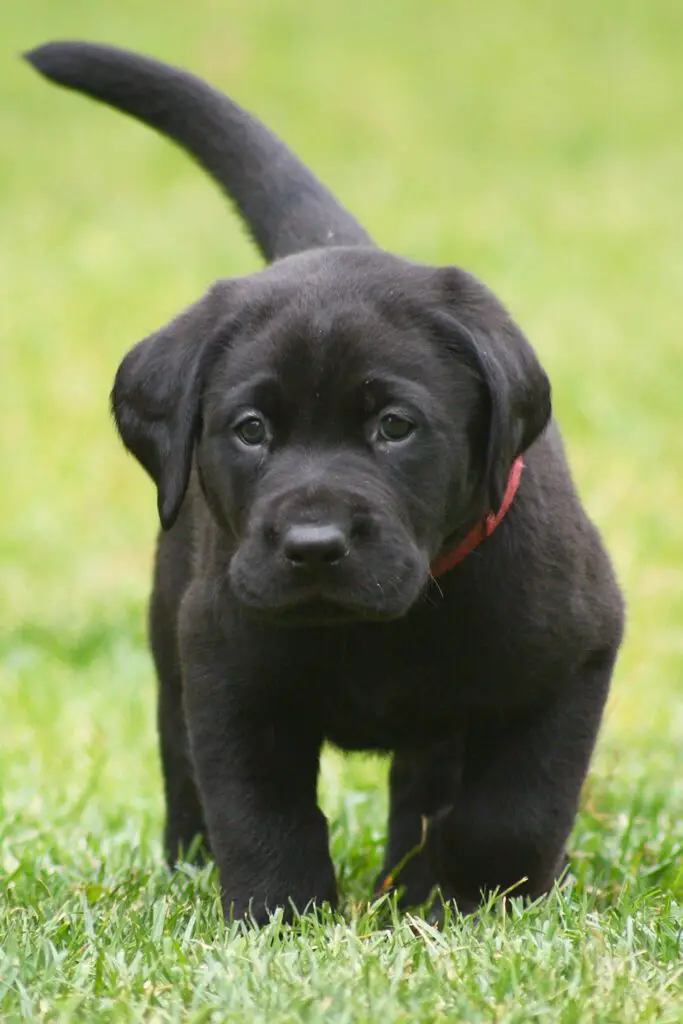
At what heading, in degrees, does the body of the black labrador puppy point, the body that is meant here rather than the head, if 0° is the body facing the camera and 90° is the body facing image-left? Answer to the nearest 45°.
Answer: approximately 0°
